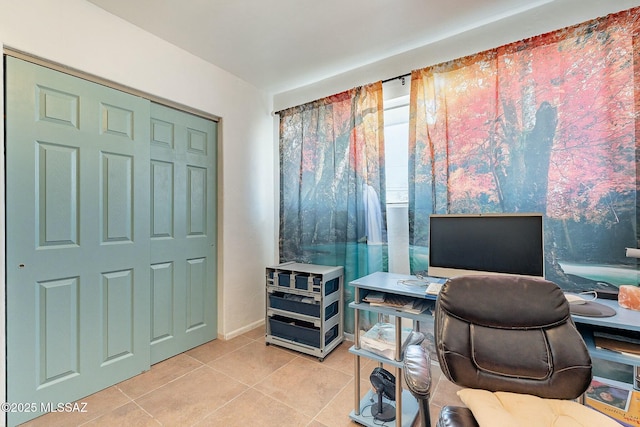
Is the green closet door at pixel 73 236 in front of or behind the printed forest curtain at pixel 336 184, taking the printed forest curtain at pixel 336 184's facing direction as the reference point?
in front

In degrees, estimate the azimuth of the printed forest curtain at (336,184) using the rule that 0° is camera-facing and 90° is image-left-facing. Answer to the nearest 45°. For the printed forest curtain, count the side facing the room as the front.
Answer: approximately 45°

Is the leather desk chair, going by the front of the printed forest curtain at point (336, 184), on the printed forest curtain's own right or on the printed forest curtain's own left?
on the printed forest curtain's own left

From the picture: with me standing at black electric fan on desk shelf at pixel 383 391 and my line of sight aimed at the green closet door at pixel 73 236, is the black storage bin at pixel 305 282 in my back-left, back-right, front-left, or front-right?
front-right

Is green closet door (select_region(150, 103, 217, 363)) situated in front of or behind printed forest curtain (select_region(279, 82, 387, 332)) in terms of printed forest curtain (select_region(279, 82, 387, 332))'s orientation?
in front

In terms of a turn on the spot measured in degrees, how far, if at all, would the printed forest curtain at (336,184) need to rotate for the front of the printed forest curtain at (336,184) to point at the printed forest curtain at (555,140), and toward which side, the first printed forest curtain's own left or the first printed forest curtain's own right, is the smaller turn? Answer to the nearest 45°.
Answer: approximately 90° to the first printed forest curtain's own left

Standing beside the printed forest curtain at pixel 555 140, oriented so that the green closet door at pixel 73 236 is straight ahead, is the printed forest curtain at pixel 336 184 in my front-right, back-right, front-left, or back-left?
front-right

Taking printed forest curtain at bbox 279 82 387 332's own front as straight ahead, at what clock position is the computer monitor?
The computer monitor is roughly at 9 o'clock from the printed forest curtain.

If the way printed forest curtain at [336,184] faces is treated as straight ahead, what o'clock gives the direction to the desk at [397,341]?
The desk is roughly at 10 o'clock from the printed forest curtain.

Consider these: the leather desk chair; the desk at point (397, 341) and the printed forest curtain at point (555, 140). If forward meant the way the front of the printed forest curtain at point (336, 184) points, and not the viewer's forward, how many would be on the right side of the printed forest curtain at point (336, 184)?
0

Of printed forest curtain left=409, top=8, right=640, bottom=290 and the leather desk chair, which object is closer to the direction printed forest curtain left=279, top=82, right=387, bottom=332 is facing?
the leather desk chair

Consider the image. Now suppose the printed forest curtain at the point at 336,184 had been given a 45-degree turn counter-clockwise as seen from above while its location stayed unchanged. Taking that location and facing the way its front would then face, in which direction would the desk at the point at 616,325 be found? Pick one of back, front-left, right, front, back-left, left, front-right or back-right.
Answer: front-left
